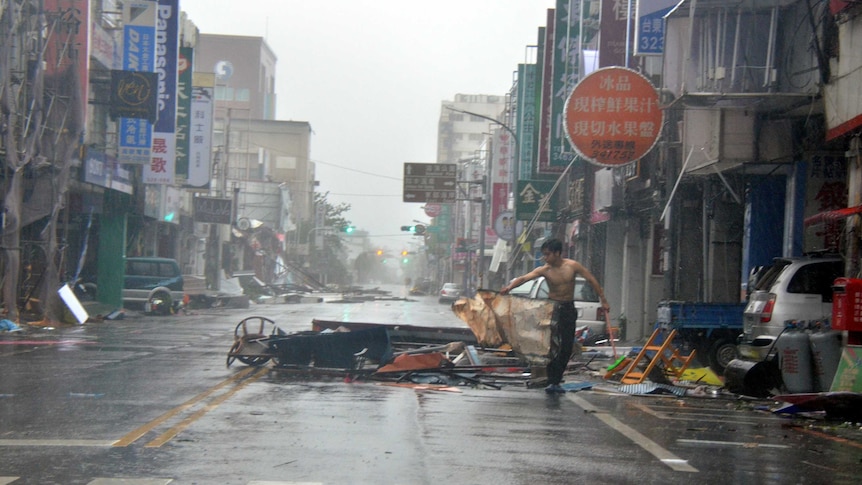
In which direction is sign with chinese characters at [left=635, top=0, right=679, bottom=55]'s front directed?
toward the camera

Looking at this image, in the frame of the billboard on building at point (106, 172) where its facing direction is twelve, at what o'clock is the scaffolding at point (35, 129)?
The scaffolding is roughly at 2 o'clock from the billboard on building.

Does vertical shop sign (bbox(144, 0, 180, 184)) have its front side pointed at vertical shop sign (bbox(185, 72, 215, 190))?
no

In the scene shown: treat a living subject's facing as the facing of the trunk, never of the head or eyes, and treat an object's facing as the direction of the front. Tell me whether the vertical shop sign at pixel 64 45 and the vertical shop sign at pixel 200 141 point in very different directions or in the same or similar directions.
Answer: same or similar directions

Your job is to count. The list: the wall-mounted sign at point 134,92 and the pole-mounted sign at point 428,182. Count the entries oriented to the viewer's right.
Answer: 0

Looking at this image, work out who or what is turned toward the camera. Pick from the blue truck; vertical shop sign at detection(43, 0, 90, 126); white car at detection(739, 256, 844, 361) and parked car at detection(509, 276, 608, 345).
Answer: the vertical shop sign

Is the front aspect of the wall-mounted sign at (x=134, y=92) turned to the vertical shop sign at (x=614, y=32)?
no

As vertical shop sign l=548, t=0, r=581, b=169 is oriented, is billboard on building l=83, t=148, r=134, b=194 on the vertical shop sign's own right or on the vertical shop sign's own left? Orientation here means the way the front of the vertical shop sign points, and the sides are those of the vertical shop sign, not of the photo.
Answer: on the vertical shop sign's own right

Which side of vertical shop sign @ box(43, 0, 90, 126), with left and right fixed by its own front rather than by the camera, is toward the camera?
front

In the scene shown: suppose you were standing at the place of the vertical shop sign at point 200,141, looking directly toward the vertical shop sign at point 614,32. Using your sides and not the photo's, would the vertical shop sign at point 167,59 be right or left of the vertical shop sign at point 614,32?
right
